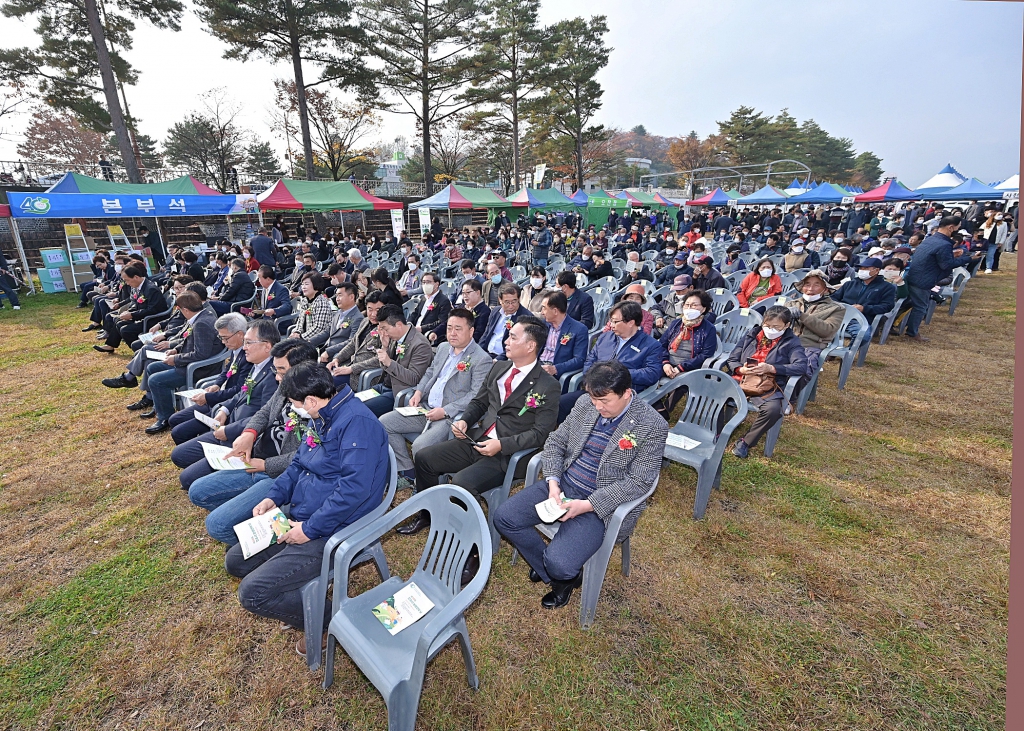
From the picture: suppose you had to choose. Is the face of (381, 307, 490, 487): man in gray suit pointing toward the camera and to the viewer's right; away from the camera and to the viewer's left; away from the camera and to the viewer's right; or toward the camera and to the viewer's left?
toward the camera and to the viewer's left

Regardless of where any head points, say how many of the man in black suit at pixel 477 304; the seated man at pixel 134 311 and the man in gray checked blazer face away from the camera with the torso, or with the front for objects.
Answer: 0

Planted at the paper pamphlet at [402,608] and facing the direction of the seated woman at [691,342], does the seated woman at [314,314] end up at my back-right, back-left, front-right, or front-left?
front-left

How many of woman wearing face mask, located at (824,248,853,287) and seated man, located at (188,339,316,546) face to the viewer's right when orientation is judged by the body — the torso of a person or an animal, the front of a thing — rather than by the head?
0

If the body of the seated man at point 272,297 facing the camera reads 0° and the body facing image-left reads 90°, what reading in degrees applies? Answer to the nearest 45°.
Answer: approximately 45°

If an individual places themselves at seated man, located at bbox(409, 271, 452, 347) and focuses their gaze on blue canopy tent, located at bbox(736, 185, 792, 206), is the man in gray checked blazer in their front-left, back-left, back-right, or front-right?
back-right

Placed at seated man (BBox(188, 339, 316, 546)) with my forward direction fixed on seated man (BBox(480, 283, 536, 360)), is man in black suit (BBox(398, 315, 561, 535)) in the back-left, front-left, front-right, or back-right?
front-right

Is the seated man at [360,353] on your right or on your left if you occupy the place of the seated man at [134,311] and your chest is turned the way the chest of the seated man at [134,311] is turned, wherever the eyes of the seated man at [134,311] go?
on your left

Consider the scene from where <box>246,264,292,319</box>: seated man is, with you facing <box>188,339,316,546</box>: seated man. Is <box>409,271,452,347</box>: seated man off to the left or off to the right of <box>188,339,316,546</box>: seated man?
left

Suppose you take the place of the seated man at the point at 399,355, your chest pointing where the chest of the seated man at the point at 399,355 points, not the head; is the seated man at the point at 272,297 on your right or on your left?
on your right

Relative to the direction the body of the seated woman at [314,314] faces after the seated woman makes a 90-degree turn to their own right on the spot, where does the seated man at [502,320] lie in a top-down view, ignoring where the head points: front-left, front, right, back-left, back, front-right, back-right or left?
back

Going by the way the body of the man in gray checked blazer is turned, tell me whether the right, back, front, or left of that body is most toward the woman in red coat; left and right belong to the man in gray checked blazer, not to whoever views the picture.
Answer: back

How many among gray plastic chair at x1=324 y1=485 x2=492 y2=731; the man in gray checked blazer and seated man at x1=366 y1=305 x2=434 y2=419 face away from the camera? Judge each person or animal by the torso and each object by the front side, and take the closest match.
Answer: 0

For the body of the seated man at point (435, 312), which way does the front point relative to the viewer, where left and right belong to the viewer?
facing the viewer and to the left of the viewer

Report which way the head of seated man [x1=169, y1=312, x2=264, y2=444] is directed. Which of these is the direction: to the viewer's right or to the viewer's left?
to the viewer's left

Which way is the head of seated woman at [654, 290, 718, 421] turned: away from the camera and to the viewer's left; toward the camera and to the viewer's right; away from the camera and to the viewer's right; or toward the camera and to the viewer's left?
toward the camera and to the viewer's left

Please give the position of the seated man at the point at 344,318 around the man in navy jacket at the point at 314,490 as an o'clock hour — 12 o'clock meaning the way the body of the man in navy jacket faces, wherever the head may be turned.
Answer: The seated man is roughly at 5 o'clock from the man in navy jacket.

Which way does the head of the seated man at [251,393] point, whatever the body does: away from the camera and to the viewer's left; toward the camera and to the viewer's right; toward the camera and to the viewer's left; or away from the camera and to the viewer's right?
toward the camera and to the viewer's left

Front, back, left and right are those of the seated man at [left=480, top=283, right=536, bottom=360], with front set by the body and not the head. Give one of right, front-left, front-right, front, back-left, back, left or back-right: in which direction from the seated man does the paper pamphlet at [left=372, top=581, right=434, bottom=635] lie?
front-left

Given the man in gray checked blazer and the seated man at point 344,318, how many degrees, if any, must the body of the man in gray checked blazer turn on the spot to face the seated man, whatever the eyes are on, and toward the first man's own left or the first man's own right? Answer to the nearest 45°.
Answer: approximately 90° to the first man's own right
